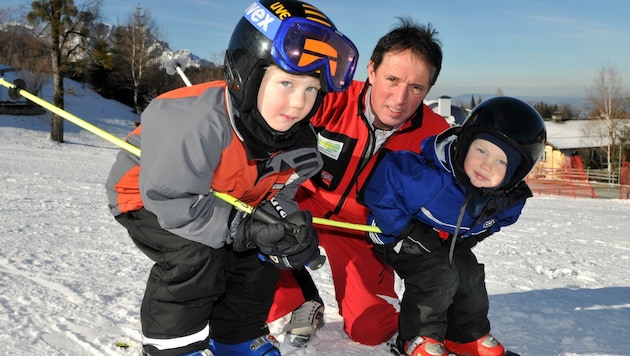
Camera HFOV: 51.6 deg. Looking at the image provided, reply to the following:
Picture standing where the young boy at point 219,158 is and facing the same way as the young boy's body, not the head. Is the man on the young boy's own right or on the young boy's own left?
on the young boy's own left

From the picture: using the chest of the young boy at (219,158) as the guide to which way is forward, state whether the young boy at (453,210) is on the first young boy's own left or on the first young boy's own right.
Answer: on the first young boy's own left

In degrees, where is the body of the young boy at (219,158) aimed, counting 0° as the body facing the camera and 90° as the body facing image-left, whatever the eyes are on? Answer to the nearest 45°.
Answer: approximately 315°

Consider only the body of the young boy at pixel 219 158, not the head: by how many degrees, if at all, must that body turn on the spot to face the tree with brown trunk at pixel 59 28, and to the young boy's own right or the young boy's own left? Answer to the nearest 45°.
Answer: approximately 135° to the young boy's own left

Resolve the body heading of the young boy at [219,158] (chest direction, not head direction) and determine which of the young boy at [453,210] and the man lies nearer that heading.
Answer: the young boy

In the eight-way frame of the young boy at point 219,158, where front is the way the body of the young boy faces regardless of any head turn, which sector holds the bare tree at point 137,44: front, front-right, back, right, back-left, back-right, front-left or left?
back-left

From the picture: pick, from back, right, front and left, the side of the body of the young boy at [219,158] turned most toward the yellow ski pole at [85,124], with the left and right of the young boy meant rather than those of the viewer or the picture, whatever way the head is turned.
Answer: back

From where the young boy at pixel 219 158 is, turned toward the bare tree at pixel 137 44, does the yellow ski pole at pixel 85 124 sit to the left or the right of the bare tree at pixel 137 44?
left
